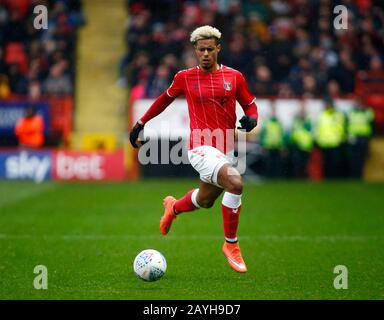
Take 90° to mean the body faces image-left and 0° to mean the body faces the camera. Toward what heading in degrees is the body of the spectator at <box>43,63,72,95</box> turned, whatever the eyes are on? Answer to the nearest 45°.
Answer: approximately 0°

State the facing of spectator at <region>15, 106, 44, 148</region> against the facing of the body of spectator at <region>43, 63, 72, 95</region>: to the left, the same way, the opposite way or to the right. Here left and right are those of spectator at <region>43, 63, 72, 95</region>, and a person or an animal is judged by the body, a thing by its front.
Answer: the opposite way

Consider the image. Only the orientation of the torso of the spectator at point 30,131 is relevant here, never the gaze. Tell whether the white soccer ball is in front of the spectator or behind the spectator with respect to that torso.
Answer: behind

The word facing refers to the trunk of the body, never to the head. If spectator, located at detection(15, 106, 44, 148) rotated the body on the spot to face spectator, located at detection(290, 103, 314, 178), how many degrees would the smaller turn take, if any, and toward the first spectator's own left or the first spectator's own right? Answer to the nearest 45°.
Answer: approximately 90° to the first spectator's own right

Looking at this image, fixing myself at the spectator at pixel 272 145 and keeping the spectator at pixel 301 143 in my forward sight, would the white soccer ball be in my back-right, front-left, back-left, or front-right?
back-right

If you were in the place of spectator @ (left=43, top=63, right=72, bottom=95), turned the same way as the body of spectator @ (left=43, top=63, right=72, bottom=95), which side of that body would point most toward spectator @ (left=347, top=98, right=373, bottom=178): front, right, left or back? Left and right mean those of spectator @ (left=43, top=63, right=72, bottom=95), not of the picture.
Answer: left

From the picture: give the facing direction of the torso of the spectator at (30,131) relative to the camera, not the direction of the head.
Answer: away from the camera

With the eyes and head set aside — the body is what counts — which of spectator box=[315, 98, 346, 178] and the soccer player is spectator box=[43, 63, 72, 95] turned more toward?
the soccer player

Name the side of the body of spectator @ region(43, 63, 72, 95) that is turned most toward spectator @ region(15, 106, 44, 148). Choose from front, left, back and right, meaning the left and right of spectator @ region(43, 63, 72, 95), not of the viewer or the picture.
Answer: front

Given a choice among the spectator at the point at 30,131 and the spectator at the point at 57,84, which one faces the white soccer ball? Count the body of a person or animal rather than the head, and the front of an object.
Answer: the spectator at the point at 57,84

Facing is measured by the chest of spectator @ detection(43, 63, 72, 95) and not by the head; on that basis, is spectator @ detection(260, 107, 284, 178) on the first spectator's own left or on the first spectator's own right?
on the first spectator's own left

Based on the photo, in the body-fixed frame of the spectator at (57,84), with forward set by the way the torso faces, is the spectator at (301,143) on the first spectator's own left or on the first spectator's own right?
on the first spectator's own left
